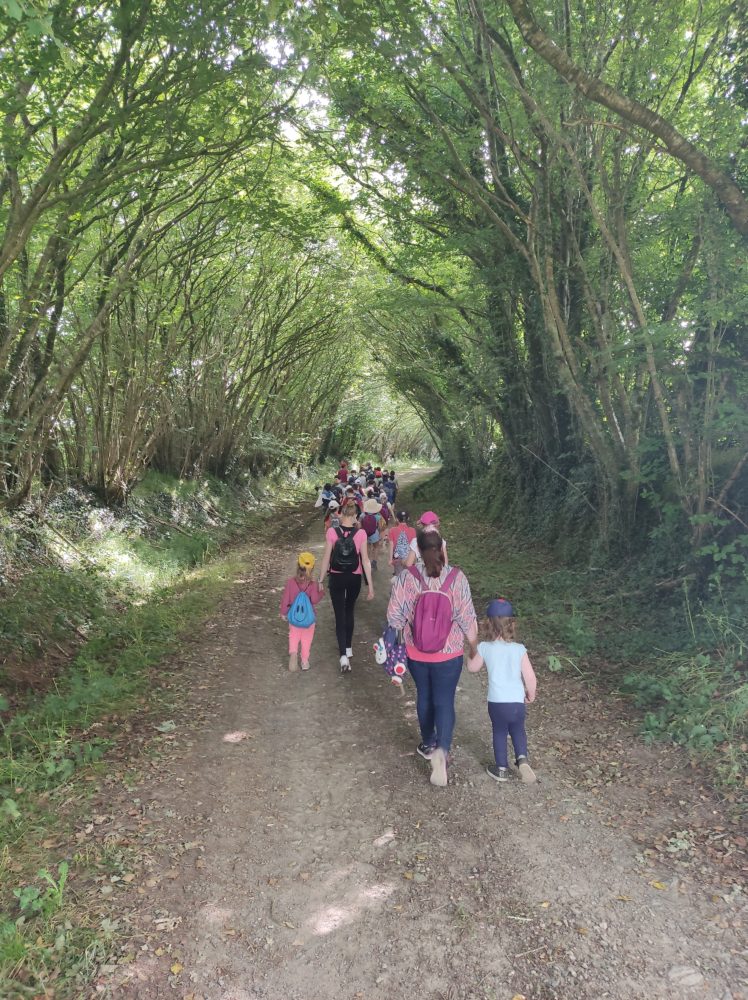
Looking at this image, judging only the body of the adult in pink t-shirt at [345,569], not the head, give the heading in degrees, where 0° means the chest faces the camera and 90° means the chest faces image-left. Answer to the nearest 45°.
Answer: approximately 180°

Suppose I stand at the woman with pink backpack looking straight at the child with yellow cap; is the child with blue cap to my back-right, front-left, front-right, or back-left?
back-right

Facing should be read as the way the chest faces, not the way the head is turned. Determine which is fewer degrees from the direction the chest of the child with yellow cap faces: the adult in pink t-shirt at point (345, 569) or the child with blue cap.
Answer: the adult in pink t-shirt

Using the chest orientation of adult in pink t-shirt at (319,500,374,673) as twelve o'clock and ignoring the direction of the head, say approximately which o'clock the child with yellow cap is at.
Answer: The child with yellow cap is roughly at 8 o'clock from the adult in pink t-shirt.

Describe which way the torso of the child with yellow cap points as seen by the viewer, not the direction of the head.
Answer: away from the camera

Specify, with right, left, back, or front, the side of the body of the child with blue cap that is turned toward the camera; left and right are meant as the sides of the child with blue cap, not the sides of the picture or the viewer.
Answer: back

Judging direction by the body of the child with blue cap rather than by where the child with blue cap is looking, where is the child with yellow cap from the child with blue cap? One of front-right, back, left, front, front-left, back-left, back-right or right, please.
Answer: front-left

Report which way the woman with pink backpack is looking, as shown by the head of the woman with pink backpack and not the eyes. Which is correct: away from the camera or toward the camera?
away from the camera

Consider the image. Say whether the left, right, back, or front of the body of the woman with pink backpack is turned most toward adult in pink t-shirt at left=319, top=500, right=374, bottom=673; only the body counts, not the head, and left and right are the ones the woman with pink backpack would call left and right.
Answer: front

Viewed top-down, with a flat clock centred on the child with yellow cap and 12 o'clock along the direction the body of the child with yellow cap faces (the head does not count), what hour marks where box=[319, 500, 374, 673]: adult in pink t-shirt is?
The adult in pink t-shirt is roughly at 2 o'clock from the child with yellow cap.
